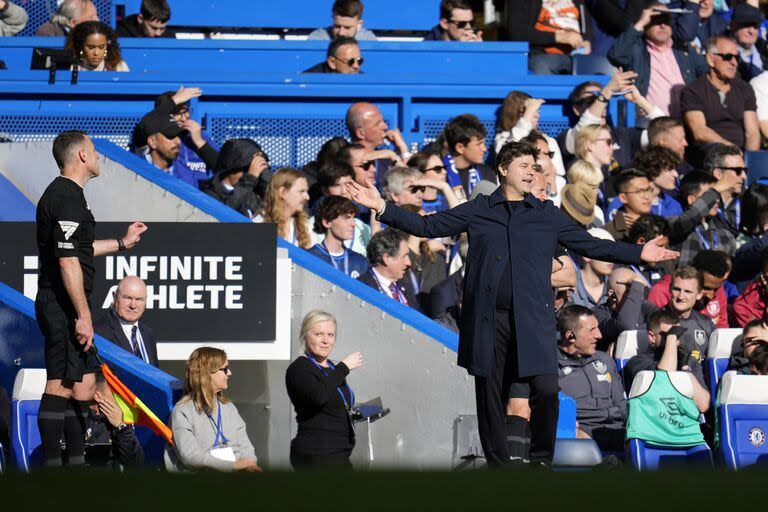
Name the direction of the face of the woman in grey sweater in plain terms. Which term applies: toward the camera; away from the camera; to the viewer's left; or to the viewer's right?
to the viewer's right

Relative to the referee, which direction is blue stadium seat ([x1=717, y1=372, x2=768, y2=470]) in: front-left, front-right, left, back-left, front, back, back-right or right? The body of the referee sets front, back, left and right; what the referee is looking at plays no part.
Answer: front

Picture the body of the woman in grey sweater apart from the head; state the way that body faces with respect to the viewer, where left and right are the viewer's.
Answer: facing the viewer and to the right of the viewer

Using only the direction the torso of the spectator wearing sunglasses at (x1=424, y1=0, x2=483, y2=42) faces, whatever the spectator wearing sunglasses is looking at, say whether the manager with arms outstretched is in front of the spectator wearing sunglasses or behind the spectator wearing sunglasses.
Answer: in front

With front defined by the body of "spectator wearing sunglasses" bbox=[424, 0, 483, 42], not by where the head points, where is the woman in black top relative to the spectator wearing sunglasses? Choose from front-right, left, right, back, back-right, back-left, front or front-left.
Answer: front-right

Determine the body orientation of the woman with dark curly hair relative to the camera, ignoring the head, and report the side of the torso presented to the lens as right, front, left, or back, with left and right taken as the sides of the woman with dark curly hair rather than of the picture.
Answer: front

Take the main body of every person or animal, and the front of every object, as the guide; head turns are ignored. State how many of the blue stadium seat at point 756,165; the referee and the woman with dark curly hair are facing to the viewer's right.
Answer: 1

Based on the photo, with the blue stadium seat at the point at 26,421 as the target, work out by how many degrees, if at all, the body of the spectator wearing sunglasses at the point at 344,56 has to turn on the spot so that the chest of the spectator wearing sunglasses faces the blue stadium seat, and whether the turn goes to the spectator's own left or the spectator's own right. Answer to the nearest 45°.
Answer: approximately 90° to the spectator's own right

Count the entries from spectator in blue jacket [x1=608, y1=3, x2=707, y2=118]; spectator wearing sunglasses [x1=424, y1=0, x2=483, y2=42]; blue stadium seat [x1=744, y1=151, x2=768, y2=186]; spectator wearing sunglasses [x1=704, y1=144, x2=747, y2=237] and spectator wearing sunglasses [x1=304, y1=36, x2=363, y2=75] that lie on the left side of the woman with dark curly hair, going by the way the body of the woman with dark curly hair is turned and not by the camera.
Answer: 5

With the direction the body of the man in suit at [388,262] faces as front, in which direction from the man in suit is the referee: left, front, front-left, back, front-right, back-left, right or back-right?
right

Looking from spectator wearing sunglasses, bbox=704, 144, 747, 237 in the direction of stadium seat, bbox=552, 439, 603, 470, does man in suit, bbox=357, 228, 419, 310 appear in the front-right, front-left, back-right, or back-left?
front-right

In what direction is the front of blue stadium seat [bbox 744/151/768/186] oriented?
toward the camera

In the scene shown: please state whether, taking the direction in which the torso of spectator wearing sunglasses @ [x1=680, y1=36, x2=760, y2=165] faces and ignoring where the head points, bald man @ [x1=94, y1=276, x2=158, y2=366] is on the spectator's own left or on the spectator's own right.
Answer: on the spectator's own right

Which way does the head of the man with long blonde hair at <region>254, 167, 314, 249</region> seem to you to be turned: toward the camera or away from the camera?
toward the camera

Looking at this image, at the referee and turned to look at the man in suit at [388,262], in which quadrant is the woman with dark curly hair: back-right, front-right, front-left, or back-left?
front-left
